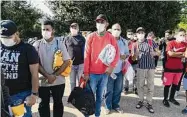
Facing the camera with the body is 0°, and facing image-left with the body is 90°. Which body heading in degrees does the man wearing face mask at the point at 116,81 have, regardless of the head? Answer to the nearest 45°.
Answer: approximately 0°

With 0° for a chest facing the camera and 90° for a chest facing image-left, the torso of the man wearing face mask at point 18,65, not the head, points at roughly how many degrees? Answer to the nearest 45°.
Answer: approximately 45°

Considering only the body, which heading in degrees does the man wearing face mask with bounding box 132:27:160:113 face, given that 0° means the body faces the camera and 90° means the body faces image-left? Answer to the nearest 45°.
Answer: approximately 0°

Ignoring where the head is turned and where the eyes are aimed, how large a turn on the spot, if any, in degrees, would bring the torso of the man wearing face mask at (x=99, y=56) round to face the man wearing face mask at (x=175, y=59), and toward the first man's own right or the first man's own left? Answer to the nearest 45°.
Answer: approximately 135° to the first man's own left
